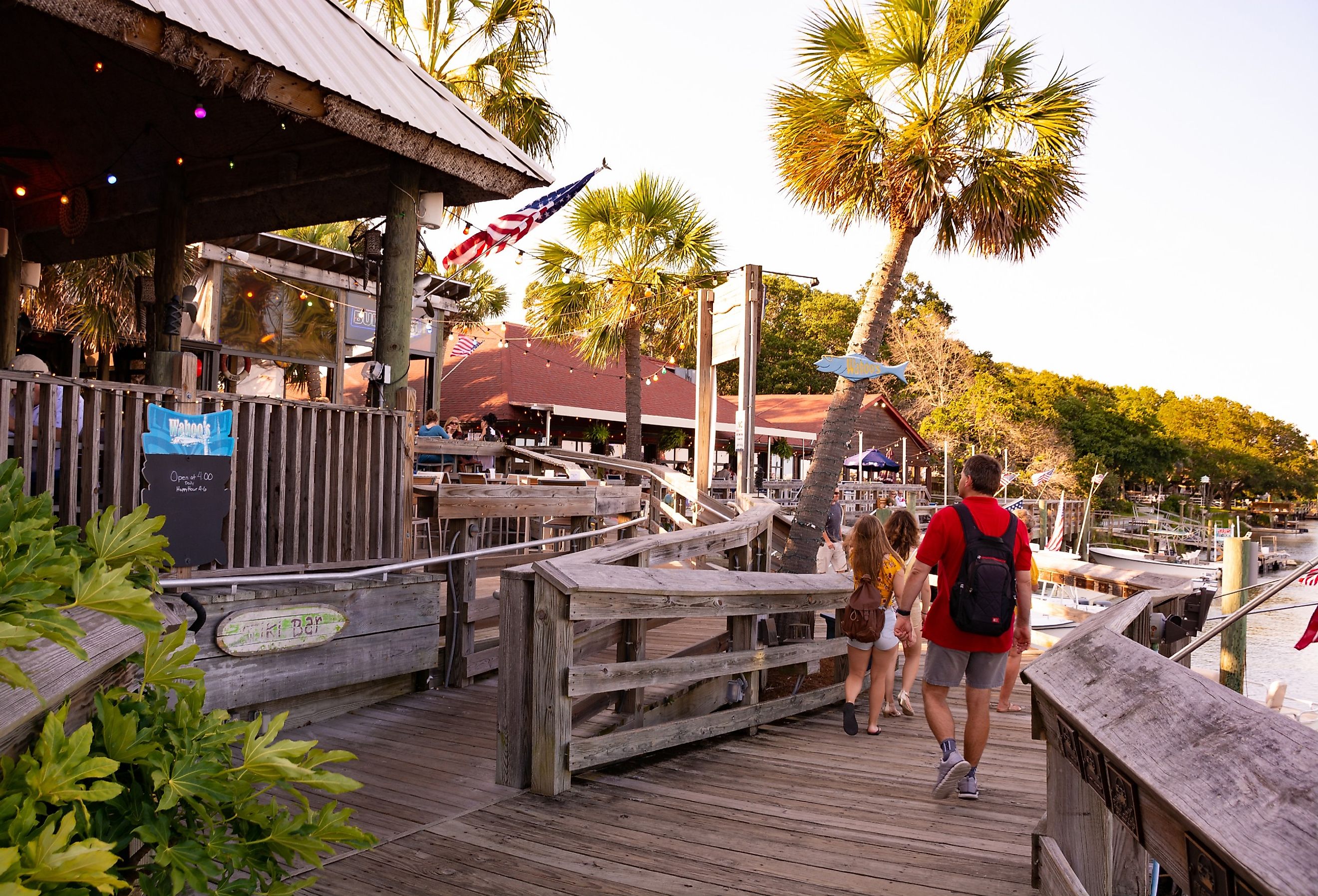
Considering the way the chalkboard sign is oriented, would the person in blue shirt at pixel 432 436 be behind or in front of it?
behind

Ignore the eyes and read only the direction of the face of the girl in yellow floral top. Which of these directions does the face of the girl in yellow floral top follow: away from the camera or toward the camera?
away from the camera

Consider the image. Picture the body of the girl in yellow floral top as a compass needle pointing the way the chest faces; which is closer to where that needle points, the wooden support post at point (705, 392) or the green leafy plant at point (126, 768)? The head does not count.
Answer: the wooden support post

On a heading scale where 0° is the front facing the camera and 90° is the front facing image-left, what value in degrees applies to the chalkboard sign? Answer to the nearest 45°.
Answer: approximately 0°

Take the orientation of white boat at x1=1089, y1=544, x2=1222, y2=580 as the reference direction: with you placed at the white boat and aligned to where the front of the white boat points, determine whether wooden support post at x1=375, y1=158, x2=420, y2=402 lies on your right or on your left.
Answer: on your left

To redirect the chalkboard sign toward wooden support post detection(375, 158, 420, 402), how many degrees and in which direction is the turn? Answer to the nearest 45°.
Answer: approximately 135° to its left

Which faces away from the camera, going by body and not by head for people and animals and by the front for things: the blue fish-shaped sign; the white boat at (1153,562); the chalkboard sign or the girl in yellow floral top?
the girl in yellow floral top

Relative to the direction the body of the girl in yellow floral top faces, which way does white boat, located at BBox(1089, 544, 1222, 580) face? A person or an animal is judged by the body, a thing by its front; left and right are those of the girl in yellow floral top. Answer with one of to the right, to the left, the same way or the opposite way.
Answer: to the left

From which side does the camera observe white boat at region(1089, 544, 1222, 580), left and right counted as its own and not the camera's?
left

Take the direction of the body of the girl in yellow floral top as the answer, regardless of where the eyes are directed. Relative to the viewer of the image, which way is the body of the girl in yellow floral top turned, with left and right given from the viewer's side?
facing away from the viewer

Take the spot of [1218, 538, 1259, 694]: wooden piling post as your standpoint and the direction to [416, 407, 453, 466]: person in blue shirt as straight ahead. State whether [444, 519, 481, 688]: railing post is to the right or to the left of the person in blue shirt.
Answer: left
